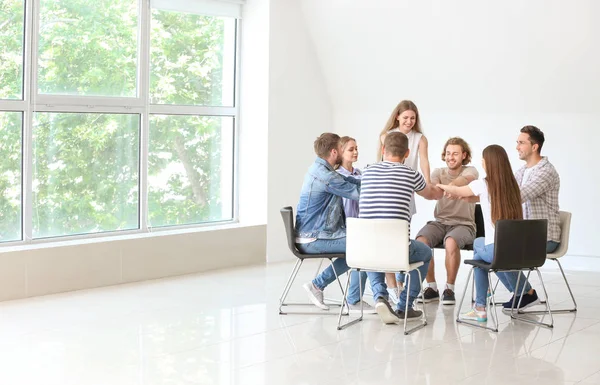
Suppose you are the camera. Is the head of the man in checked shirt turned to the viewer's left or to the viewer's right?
to the viewer's left

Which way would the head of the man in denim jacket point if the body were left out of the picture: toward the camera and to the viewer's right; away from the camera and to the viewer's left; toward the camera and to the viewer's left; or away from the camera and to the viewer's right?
away from the camera and to the viewer's right

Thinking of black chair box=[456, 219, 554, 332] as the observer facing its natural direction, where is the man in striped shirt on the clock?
The man in striped shirt is roughly at 10 o'clock from the black chair.

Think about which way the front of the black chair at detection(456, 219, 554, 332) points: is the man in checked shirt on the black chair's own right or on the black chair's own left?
on the black chair's own right

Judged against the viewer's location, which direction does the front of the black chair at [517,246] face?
facing away from the viewer and to the left of the viewer

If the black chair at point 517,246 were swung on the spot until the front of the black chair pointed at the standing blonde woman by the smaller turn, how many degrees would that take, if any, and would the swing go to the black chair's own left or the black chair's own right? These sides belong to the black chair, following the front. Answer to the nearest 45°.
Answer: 0° — it already faces them

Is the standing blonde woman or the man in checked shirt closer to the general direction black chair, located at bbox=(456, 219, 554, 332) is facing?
the standing blonde woman

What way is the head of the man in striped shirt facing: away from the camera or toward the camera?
away from the camera

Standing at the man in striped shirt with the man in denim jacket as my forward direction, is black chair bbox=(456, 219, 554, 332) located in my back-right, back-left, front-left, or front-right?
back-right
